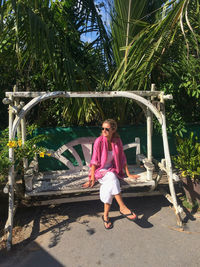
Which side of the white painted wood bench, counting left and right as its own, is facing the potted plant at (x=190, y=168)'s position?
left

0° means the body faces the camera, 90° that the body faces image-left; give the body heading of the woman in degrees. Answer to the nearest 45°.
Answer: approximately 0°

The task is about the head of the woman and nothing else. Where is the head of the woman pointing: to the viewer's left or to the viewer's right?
to the viewer's left
